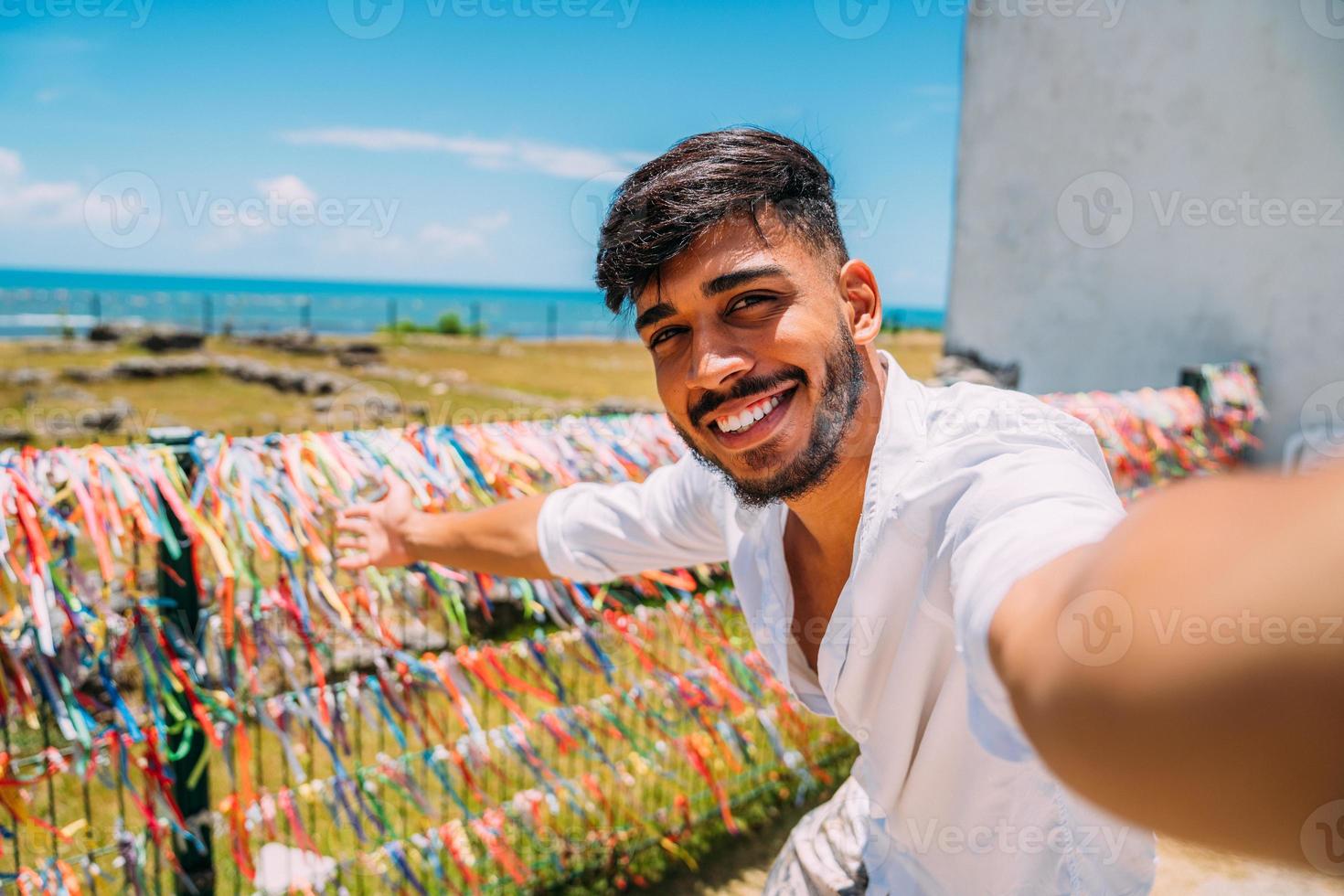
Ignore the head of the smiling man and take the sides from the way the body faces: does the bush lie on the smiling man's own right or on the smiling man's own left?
on the smiling man's own right

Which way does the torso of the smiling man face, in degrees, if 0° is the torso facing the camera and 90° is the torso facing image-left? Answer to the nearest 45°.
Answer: approximately 45°

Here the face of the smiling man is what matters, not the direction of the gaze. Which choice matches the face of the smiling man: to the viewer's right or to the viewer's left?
to the viewer's left
